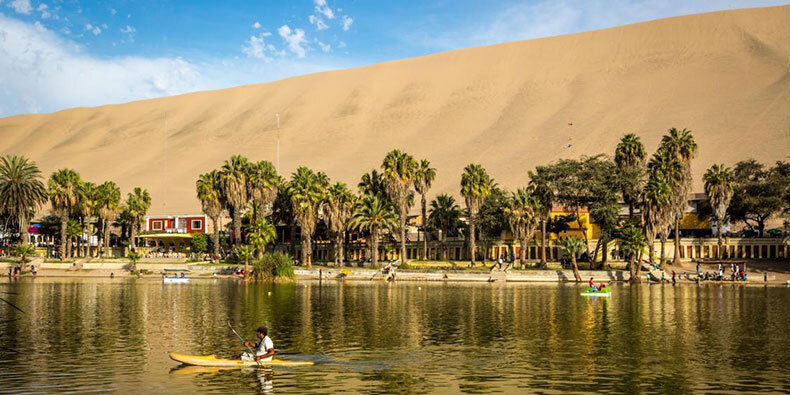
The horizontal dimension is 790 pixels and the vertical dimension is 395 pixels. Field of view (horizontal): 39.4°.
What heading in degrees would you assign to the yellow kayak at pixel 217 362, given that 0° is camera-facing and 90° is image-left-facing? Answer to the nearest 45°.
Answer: approximately 90°
